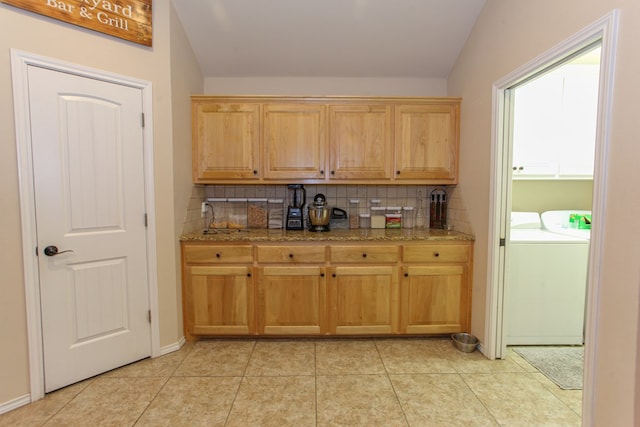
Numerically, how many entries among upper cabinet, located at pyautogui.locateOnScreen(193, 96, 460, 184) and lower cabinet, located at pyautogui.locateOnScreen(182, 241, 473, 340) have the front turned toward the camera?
2

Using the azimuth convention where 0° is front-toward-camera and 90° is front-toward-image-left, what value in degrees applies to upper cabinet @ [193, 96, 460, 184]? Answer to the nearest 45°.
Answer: approximately 0°

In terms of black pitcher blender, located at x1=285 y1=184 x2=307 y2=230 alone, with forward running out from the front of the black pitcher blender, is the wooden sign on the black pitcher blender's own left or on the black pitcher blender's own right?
on the black pitcher blender's own right

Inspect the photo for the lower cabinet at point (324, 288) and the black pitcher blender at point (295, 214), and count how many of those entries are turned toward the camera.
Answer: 2

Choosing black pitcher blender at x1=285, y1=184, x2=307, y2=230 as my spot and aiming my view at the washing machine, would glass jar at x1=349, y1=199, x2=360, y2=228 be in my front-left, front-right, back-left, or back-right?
front-left

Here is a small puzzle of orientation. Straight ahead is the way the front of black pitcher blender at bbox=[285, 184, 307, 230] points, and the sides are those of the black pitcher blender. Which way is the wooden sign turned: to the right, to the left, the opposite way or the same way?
to the left

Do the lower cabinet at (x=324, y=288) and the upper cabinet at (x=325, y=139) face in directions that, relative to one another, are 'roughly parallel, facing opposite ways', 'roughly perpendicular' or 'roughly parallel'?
roughly parallel

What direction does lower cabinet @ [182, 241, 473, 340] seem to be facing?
toward the camera

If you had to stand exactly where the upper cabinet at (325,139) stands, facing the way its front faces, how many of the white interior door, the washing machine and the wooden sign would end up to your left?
1

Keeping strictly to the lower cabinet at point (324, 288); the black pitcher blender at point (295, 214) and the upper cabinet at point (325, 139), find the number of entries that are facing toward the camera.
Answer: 3

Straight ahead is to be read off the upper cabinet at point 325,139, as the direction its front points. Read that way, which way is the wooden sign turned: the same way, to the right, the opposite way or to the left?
to the left
